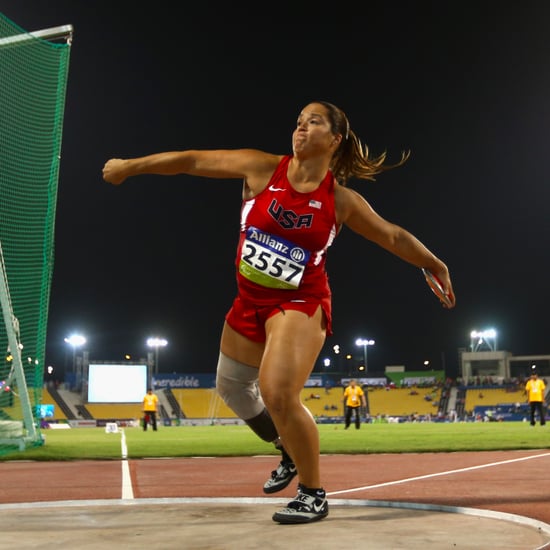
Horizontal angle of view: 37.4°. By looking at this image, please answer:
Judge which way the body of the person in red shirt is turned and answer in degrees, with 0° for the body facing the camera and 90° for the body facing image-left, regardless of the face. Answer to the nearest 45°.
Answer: approximately 45°

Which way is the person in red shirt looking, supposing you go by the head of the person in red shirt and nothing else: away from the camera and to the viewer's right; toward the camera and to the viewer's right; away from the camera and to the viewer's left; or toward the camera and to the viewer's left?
toward the camera and to the viewer's left

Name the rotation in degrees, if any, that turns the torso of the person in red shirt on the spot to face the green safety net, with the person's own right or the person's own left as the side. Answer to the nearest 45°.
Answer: approximately 90° to the person's own right
